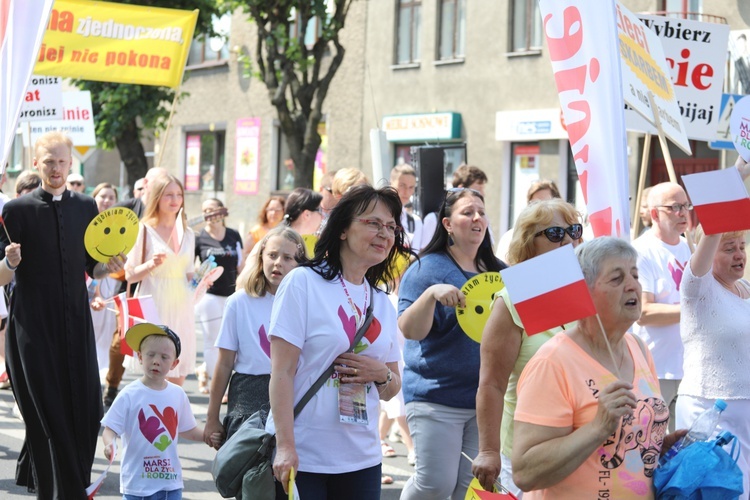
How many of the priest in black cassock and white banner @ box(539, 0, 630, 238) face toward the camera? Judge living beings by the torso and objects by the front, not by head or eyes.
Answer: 2

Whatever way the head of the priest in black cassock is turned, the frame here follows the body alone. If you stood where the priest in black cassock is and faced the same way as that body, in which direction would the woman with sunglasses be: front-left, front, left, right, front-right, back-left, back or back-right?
front-left

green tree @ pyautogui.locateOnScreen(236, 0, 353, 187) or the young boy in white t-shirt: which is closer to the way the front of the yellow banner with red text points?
the young boy in white t-shirt

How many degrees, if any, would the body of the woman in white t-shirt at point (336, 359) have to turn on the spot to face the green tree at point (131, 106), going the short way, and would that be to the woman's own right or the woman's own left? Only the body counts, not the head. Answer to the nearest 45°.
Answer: approximately 135° to the woman's own left

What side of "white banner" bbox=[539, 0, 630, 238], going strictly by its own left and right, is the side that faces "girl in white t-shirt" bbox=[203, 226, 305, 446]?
right

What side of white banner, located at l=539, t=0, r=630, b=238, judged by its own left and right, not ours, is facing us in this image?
front

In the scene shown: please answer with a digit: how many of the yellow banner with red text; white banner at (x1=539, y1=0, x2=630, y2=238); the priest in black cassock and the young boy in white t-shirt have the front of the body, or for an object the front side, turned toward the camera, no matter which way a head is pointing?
4

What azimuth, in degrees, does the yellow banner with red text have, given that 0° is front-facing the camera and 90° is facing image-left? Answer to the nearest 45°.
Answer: approximately 0°

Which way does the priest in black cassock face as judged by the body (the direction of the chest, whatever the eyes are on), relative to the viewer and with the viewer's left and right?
facing the viewer

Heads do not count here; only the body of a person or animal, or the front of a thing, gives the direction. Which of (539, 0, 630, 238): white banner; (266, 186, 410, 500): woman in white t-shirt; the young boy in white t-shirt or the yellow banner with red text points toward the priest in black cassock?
the yellow banner with red text

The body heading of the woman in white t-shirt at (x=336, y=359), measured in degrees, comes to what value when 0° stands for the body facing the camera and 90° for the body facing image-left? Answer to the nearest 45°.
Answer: approximately 315°

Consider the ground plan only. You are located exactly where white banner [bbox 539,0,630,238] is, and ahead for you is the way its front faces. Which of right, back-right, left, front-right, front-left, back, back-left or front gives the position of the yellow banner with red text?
back-right

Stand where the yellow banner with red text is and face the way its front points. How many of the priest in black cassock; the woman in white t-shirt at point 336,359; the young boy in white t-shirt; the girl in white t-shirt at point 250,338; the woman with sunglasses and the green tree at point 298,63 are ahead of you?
5

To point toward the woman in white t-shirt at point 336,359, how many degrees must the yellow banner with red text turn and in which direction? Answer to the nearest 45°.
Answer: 0° — it already faces them

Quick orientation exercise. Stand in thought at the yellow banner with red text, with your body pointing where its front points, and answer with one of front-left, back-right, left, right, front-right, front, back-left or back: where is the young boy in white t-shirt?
front

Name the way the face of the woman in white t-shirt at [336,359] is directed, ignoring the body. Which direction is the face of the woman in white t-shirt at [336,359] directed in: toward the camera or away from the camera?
toward the camera

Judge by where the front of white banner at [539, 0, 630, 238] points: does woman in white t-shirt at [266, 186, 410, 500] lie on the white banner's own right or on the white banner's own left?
on the white banner's own right
